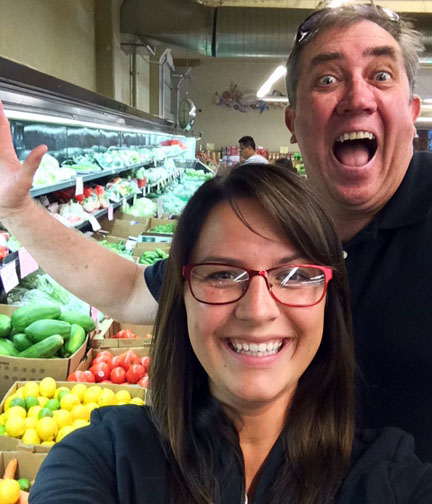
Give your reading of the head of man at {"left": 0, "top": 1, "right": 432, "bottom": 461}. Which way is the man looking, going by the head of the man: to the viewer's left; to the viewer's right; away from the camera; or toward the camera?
toward the camera

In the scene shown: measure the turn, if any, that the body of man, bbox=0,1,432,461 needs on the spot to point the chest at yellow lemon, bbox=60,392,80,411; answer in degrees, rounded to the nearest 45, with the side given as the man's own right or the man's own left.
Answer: approximately 135° to the man's own right

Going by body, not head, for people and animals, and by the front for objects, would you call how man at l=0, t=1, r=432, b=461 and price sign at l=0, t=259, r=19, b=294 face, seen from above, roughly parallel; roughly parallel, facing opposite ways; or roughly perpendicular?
roughly perpendicular

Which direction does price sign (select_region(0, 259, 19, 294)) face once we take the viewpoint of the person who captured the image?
facing the viewer and to the right of the viewer

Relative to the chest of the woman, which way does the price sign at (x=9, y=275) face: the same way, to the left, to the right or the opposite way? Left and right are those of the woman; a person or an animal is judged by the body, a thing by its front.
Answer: to the left

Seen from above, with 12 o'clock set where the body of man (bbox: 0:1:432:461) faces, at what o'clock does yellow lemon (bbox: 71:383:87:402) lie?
The yellow lemon is roughly at 4 o'clock from the man.

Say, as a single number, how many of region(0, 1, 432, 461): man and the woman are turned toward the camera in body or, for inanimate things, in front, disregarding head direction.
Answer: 2

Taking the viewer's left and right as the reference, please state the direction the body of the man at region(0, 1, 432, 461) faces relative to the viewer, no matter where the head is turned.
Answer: facing the viewer

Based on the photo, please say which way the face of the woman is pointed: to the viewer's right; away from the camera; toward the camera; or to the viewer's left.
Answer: toward the camera

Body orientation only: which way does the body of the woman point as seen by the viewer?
toward the camera

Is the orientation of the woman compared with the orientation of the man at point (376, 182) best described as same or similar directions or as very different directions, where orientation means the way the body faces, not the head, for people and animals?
same or similar directions

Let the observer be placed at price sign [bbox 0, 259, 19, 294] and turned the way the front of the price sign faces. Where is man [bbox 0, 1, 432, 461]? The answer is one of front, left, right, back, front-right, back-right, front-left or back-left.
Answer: front

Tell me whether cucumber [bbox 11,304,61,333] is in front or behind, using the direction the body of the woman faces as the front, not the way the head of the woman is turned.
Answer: behind

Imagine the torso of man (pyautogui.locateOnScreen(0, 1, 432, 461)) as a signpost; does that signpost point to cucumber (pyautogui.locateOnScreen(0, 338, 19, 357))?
no

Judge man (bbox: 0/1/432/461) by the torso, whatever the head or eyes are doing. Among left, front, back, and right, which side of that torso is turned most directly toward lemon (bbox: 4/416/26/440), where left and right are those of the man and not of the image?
right
